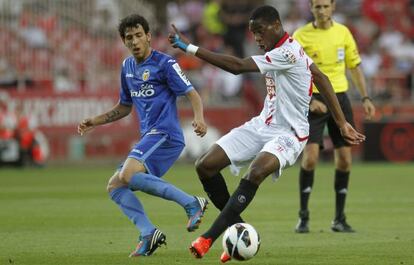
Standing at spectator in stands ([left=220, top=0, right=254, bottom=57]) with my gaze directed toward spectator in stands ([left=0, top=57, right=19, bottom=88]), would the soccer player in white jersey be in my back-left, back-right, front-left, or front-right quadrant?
front-left

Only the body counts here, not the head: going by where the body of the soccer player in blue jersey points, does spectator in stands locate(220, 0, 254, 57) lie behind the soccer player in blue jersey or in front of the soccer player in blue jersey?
behind

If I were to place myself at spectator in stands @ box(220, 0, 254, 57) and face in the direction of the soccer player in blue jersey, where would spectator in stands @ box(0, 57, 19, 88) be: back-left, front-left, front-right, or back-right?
front-right

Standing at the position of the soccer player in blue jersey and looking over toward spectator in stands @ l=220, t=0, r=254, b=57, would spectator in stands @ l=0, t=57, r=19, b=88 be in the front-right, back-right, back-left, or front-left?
front-left

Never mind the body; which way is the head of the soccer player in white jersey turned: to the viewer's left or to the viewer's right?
to the viewer's left
